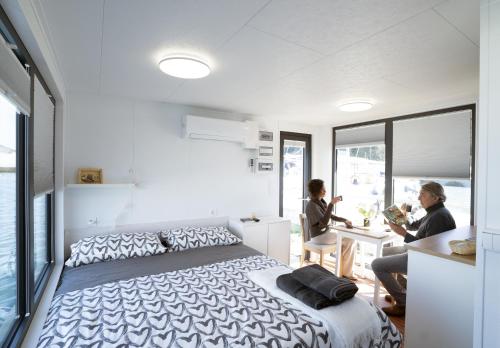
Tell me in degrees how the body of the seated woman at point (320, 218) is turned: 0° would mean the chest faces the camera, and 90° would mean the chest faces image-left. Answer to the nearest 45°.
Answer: approximately 270°

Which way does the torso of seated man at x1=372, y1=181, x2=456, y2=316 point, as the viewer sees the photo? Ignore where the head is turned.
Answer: to the viewer's left

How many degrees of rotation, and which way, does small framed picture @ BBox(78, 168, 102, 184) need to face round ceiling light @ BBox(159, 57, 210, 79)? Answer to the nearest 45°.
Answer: approximately 45° to its left

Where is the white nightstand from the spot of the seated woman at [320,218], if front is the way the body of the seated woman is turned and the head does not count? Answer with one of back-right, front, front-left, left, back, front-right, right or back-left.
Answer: back

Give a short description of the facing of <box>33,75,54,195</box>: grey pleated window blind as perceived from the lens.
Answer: facing to the right of the viewer

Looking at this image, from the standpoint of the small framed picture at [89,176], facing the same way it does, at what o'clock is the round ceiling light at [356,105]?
The round ceiling light is roughly at 10 o'clock from the small framed picture.

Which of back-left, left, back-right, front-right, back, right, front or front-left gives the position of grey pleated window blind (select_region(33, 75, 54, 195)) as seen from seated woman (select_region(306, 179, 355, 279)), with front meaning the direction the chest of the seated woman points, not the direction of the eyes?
back-right

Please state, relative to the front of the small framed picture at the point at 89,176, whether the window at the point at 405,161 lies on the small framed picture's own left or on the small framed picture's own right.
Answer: on the small framed picture's own left

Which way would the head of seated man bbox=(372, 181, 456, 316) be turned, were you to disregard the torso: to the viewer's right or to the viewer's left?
to the viewer's left

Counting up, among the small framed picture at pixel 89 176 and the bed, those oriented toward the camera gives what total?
2

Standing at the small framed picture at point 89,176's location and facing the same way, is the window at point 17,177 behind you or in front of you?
in front

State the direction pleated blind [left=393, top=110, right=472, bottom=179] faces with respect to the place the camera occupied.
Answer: facing the viewer and to the left of the viewer
